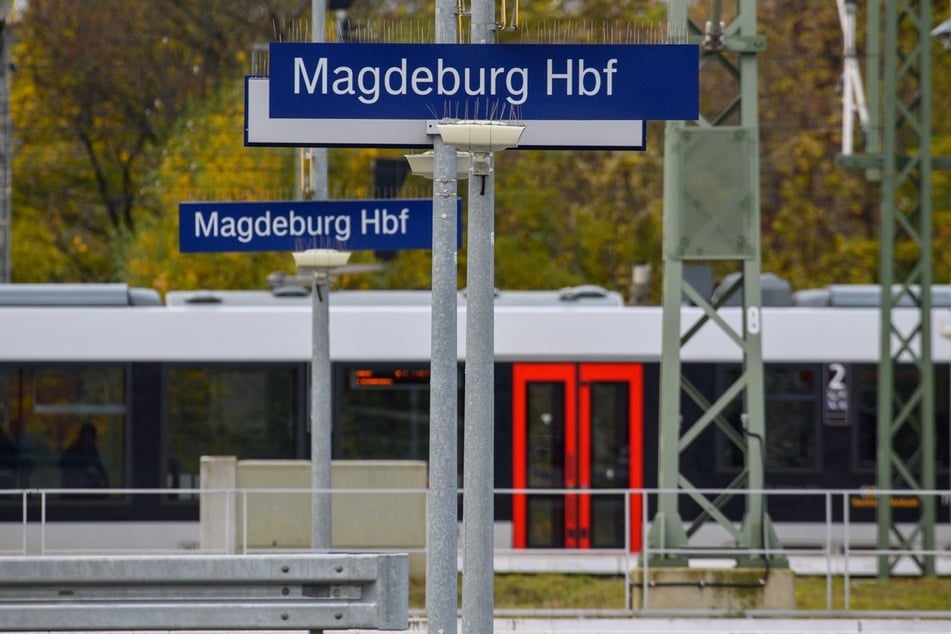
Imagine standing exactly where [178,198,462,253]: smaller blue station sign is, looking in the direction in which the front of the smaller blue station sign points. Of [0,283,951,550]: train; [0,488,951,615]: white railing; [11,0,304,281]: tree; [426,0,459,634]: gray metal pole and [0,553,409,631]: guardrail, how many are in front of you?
2

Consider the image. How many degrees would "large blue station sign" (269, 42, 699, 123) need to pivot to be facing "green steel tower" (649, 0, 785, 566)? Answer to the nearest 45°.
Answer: approximately 180°

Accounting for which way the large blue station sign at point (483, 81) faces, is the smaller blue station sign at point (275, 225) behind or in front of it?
behind

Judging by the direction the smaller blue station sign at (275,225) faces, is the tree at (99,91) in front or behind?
behind

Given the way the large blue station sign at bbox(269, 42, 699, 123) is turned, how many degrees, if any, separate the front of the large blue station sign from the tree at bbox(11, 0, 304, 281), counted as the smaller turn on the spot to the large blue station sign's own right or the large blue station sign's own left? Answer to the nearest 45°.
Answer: approximately 180°

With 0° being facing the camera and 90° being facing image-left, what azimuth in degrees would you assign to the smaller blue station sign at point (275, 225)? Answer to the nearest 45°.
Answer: approximately 0°

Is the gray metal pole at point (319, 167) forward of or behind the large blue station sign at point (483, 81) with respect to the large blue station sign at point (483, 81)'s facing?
behind

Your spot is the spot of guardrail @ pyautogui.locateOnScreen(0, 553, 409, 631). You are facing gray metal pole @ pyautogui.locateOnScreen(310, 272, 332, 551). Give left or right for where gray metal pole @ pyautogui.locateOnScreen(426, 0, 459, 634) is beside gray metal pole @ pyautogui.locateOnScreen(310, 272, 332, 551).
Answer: right

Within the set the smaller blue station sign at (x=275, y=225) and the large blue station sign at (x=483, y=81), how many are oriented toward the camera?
2

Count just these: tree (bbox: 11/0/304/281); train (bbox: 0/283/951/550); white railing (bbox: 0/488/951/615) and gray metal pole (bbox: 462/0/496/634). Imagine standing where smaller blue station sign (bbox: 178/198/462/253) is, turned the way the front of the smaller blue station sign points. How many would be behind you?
3

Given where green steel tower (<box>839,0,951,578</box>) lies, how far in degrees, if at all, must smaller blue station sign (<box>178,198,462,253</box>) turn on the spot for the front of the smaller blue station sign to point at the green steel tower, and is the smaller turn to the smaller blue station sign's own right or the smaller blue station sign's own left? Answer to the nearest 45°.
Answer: approximately 135° to the smaller blue station sign's own left
